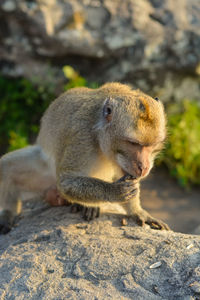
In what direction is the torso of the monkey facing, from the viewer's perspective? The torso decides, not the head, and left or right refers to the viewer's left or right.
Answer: facing the viewer and to the right of the viewer
